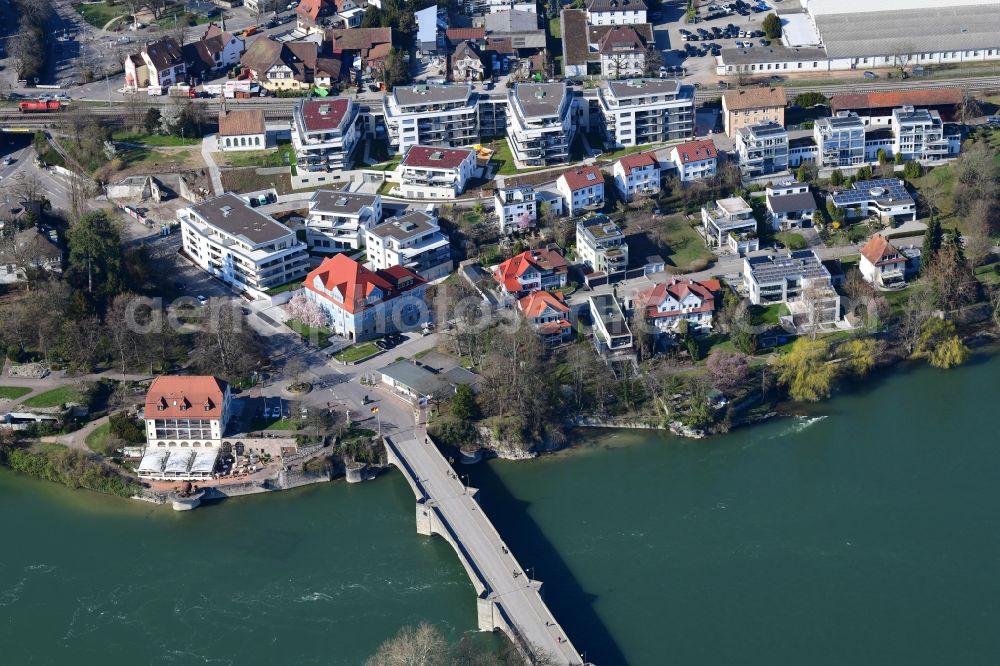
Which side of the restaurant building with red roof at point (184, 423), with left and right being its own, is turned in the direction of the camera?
front

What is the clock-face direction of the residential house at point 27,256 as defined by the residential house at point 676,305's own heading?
the residential house at point 27,256 is roughly at 3 o'clock from the residential house at point 676,305.

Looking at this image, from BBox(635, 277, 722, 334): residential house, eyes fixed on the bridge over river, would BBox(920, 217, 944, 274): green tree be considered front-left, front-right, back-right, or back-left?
back-left

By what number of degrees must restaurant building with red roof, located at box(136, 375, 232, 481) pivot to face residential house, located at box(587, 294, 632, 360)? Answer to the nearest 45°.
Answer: approximately 90° to its left

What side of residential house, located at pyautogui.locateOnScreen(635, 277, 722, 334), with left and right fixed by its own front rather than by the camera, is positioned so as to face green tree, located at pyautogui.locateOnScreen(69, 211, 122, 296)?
right

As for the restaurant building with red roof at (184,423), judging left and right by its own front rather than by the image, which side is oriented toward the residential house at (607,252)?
left

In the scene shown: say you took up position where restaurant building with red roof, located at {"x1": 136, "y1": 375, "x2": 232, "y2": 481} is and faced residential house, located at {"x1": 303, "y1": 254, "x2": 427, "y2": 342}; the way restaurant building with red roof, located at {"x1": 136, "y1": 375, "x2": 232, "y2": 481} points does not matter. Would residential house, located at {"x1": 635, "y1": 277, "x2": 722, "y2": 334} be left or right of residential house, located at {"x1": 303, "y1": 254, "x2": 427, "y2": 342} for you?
right

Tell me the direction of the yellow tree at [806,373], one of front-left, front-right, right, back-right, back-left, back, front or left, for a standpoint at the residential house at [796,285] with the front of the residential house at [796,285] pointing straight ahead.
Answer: front

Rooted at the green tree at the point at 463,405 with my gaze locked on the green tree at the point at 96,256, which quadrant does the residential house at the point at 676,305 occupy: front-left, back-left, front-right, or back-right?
back-right

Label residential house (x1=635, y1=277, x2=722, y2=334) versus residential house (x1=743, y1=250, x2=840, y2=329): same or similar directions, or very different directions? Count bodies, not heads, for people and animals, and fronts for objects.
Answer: same or similar directions

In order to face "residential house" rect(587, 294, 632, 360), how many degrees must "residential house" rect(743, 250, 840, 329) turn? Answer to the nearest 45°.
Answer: approximately 45° to its right

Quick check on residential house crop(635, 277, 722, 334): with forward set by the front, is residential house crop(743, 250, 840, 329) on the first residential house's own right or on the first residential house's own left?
on the first residential house's own left

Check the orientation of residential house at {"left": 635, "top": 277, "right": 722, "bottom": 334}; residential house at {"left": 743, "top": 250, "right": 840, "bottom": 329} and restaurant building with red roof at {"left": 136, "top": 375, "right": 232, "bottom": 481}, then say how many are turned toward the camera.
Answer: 3

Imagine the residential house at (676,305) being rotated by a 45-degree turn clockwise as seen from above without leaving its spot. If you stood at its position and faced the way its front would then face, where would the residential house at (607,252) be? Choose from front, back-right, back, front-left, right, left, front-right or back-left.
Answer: right

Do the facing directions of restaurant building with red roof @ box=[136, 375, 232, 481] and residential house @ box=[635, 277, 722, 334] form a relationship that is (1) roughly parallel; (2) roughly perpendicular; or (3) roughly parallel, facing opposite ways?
roughly parallel

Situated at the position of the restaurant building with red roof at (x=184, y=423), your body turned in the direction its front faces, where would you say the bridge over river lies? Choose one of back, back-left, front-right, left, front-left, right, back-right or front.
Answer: front-left
